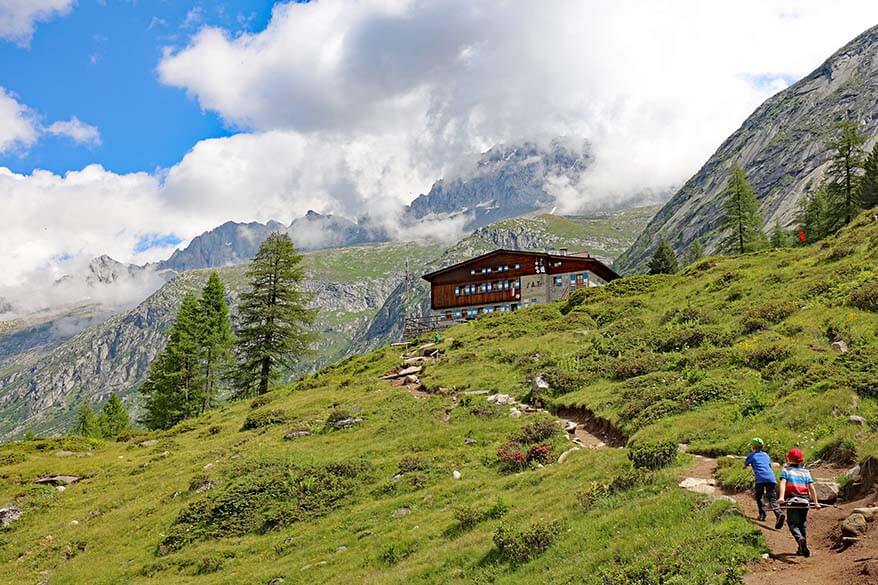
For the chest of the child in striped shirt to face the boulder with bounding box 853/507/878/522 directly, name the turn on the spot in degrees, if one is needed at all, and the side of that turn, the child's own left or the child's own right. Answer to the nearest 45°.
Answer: approximately 90° to the child's own right

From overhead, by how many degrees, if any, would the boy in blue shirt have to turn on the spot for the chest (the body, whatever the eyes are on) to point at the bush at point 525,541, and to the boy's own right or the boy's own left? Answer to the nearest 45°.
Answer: approximately 45° to the boy's own left

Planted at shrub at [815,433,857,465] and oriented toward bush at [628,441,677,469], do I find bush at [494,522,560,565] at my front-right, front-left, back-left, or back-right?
front-left

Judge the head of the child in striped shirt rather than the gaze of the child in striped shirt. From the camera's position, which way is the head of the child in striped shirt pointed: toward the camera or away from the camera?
away from the camera

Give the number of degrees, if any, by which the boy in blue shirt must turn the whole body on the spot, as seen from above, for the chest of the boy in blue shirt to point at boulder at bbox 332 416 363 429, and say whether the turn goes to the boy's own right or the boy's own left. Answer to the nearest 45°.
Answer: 0° — they already face it

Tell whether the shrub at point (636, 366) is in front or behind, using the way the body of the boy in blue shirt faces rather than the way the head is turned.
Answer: in front

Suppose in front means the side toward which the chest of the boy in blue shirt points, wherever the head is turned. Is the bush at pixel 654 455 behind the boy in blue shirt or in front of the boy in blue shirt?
in front

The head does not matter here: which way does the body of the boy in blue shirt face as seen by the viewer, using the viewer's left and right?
facing away from the viewer and to the left of the viewer

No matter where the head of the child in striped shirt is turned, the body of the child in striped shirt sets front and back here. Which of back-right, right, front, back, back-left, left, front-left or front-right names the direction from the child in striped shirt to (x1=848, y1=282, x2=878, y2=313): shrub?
front

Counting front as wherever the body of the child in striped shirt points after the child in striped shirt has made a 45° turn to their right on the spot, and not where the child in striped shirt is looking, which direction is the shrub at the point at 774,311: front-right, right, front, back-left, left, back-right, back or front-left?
front-left

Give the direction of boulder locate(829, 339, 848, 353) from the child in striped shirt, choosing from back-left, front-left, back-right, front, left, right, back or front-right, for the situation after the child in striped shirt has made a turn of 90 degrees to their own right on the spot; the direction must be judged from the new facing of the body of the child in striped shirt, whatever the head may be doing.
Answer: left

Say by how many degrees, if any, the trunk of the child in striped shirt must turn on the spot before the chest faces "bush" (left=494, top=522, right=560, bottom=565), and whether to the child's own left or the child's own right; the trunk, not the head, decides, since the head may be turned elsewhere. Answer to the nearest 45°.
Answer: approximately 90° to the child's own left

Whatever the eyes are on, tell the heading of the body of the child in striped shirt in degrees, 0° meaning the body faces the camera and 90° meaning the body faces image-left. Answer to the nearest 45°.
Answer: approximately 180°

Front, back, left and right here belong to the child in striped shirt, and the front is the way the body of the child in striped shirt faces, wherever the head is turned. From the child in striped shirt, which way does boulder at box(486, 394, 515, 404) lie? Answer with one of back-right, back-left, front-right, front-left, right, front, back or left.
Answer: front-left
